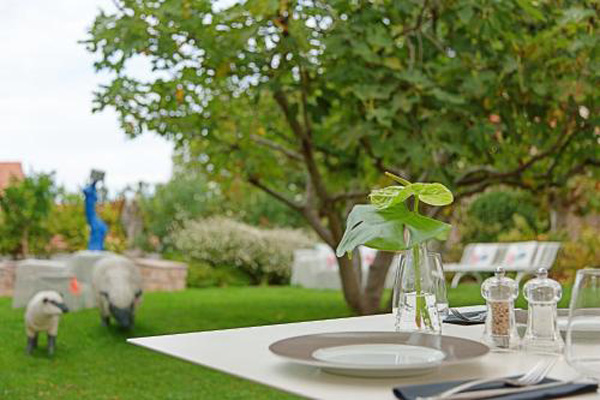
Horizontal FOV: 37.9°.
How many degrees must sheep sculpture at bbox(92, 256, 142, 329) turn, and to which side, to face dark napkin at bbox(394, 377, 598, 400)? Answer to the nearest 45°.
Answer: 0° — it already faces it

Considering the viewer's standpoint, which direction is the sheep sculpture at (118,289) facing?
facing the viewer

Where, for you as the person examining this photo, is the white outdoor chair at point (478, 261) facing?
facing the viewer and to the left of the viewer

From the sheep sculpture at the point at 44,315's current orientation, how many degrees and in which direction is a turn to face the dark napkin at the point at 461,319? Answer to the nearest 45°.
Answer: approximately 45° to its right

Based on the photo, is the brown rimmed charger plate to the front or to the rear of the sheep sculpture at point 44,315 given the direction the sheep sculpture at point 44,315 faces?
to the front

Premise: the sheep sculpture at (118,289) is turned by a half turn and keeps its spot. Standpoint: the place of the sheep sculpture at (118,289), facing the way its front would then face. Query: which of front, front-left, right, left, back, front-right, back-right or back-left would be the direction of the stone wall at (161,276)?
front

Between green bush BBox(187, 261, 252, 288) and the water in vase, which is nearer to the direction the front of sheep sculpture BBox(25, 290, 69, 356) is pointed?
the water in vase

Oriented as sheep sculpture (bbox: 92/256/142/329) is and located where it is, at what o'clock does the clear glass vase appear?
The clear glass vase is roughly at 12 o'clock from the sheep sculpture.

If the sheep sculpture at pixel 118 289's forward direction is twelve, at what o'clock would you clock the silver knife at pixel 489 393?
The silver knife is roughly at 12 o'clock from the sheep sculpture.

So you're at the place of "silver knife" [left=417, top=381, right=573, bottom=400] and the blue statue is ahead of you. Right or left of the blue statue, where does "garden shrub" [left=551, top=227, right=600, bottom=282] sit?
right

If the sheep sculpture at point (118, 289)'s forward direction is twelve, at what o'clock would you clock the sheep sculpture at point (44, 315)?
the sheep sculpture at point (44, 315) is roughly at 1 o'clock from the sheep sculpture at point (118, 289).

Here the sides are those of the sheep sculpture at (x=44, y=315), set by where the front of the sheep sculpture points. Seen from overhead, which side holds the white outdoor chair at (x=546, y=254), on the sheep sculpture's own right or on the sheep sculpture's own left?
on the sheep sculpture's own left

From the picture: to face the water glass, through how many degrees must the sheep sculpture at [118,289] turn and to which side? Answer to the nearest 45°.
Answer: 0° — it already faces it

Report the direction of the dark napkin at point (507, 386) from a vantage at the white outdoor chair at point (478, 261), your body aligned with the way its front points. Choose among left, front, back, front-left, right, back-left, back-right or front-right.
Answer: front-left

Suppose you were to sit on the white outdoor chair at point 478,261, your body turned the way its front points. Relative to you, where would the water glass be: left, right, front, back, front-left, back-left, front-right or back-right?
front-left

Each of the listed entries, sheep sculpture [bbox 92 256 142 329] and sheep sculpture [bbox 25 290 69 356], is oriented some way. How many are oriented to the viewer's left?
0

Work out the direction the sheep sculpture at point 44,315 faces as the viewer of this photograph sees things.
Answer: facing the viewer and to the right of the viewer

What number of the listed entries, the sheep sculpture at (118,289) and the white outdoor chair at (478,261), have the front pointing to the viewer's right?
0

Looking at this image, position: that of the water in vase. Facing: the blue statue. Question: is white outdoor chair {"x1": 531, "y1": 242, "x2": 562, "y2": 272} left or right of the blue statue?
right
